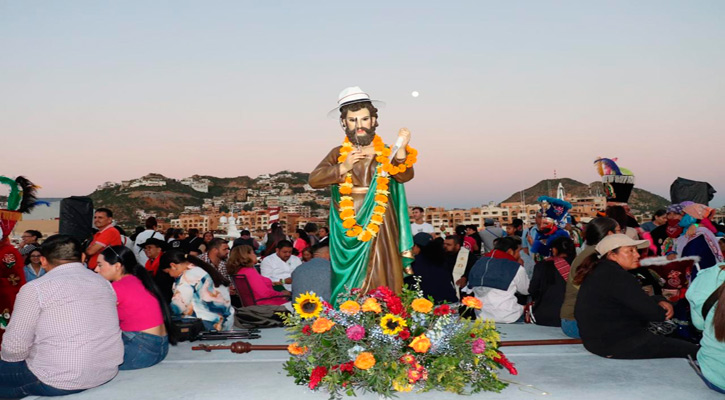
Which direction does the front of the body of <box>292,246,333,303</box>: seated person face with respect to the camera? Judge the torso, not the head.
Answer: away from the camera

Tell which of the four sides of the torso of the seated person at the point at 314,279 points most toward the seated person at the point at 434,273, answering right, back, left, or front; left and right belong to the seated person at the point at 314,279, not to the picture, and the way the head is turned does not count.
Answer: right

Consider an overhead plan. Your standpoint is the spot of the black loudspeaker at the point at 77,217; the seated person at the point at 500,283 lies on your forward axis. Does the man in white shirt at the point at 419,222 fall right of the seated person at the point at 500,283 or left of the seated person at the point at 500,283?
left
